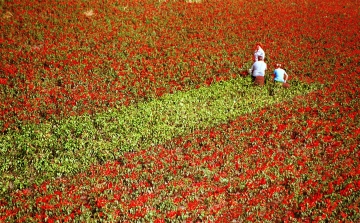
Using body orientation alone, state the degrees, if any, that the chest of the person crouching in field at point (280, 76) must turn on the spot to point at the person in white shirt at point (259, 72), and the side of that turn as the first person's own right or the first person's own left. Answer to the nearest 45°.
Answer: approximately 45° to the first person's own left

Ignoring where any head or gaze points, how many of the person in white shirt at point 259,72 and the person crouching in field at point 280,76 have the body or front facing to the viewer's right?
0

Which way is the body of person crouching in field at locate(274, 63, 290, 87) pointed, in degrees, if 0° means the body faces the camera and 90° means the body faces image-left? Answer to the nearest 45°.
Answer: approximately 135°
